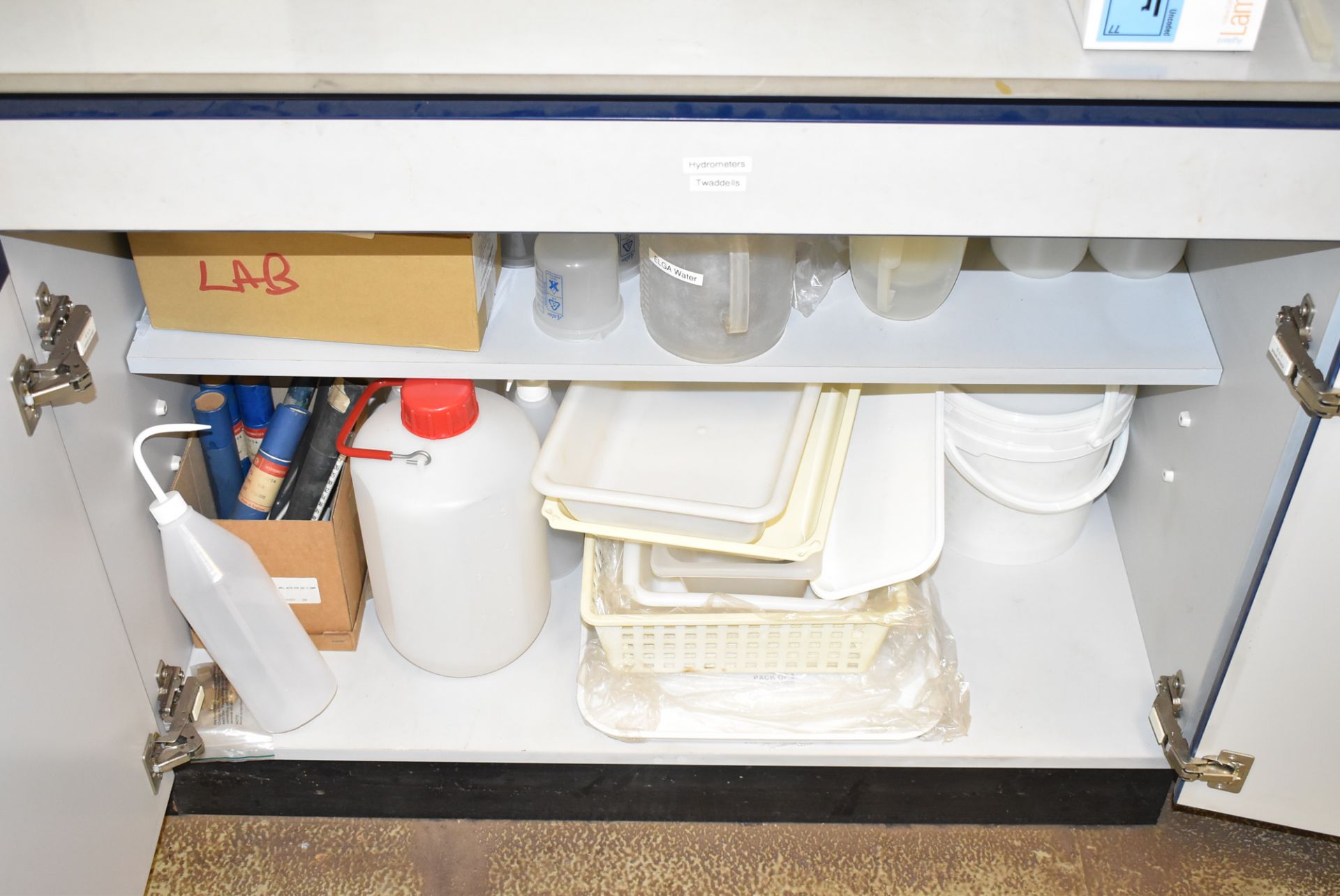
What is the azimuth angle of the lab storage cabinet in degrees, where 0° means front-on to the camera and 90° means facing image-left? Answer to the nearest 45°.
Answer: approximately 0°
